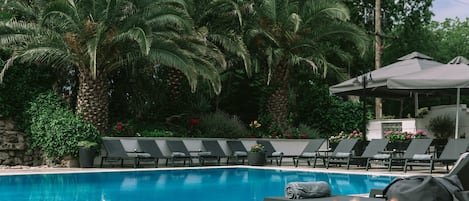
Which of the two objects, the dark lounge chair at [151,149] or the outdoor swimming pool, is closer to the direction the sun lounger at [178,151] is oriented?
the outdoor swimming pool

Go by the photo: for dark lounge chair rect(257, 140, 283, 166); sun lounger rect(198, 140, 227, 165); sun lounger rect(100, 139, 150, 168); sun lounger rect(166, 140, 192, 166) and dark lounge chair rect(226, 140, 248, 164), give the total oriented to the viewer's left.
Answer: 0

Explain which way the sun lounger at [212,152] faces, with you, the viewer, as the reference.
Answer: facing the viewer and to the right of the viewer

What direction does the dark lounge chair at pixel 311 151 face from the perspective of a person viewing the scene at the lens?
facing the viewer and to the left of the viewer

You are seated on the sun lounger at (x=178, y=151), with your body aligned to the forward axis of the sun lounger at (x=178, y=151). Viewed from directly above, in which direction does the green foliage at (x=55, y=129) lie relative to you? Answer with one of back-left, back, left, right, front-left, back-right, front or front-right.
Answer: back-right

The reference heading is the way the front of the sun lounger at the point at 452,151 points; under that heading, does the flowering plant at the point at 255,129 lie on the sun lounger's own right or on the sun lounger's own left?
on the sun lounger's own right

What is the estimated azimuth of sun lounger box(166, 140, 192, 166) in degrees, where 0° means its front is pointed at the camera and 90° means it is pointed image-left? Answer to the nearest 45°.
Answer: approximately 315°

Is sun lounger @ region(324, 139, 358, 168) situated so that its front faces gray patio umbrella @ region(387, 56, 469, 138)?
no

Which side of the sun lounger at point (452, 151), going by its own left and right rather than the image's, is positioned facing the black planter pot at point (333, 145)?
right

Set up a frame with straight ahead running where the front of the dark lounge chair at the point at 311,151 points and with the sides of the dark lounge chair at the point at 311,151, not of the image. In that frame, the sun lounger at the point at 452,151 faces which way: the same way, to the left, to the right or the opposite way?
the same way

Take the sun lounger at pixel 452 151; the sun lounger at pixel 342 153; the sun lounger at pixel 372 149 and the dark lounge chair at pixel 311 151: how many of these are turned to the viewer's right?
0

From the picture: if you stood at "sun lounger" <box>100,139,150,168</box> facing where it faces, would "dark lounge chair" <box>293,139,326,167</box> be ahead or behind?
ahead
